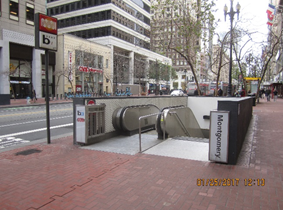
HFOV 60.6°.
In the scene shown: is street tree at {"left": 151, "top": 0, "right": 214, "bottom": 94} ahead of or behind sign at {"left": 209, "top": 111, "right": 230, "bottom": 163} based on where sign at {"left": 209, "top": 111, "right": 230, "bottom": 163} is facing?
behind

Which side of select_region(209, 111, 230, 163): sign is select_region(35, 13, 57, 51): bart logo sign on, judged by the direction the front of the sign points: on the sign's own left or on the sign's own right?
on the sign's own right

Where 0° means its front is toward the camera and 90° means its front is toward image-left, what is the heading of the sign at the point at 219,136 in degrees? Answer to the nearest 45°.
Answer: approximately 0°
